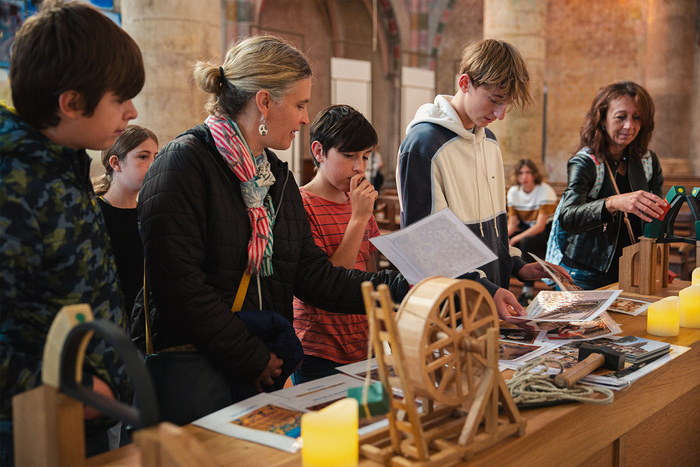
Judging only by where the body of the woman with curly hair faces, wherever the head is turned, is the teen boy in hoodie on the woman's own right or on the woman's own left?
on the woman's own right

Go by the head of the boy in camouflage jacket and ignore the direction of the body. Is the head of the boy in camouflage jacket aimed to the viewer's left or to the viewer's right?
to the viewer's right

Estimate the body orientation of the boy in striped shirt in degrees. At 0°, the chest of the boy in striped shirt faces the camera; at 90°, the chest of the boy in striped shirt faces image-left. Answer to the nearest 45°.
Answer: approximately 315°

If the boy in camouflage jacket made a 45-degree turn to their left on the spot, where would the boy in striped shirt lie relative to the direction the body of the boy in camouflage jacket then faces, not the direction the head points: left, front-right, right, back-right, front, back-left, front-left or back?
front

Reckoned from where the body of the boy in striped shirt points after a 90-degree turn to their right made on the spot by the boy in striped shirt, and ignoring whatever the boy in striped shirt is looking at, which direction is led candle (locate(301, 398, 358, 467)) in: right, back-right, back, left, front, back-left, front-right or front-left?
front-left

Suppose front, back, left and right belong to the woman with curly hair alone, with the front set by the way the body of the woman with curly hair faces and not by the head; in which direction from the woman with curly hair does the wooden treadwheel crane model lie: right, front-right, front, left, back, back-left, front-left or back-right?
front-right

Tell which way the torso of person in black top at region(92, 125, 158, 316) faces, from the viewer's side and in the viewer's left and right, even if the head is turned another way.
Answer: facing the viewer and to the right of the viewer

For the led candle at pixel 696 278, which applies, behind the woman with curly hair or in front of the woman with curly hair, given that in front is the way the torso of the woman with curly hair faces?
in front

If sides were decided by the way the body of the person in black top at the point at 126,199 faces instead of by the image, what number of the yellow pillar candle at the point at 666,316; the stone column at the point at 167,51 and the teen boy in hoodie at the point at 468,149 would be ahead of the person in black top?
2

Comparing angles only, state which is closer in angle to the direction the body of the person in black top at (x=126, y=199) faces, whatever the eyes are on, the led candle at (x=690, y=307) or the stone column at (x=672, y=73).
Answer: the led candle

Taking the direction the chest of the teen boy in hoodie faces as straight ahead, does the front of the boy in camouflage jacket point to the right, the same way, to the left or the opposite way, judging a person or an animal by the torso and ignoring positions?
to the left

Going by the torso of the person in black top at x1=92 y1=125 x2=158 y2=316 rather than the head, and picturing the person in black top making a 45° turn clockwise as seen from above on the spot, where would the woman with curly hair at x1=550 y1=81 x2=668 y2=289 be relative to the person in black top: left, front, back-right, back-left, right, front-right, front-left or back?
left

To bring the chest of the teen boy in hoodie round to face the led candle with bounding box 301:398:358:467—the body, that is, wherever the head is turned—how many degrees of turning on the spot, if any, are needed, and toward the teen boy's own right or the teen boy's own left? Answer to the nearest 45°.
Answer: approximately 45° to the teen boy's own right

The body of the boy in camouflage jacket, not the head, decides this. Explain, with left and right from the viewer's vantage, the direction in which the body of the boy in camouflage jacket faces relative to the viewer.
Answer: facing to the right of the viewer

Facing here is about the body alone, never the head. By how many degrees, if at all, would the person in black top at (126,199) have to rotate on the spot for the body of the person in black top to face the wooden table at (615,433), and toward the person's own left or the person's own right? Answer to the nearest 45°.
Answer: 0° — they already face it
